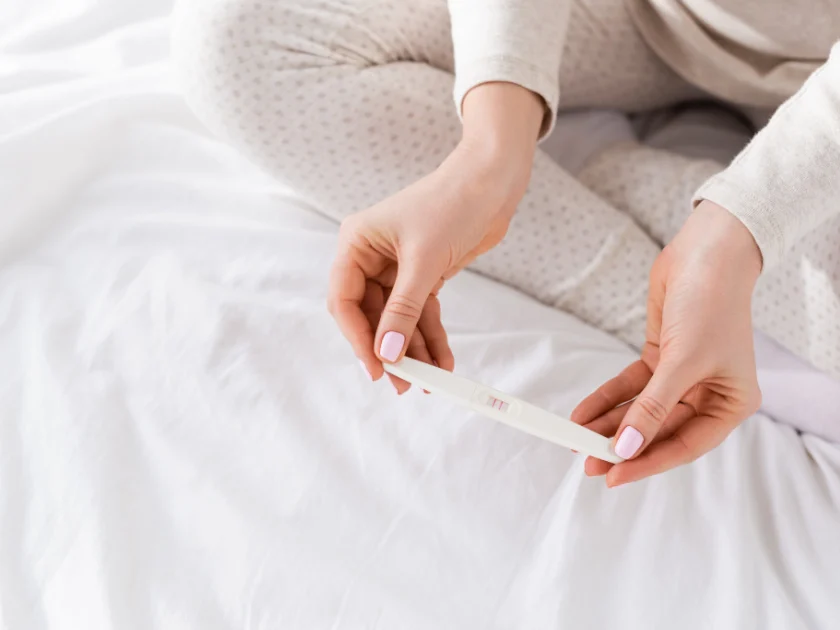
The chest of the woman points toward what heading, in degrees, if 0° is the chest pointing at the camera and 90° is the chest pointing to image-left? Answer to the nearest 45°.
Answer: approximately 45°
